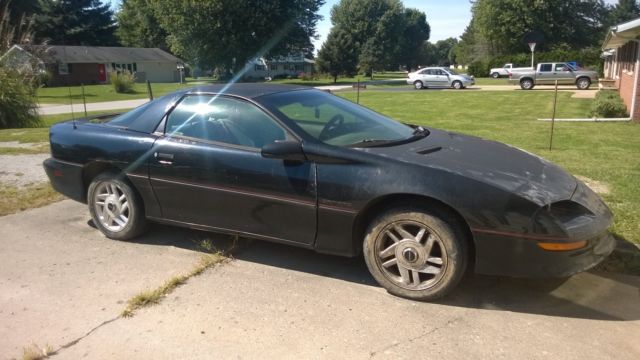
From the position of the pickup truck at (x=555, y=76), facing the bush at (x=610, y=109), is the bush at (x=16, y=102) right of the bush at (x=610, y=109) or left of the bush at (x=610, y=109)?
right

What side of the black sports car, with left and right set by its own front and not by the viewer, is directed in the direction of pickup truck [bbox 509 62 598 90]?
left

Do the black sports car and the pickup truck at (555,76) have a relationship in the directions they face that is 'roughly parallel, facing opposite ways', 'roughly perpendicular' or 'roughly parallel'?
roughly parallel

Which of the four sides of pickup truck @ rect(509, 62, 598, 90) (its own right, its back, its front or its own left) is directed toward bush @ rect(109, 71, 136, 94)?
back

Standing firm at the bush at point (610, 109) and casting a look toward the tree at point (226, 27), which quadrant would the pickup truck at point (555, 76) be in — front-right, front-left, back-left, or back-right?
front-right

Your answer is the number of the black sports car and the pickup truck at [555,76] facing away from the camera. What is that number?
0

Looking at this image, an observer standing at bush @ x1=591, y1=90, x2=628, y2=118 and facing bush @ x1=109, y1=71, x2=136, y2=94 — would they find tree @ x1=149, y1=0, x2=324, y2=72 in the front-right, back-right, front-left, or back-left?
front-right

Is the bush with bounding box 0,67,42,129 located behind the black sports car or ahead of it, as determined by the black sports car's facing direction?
behind

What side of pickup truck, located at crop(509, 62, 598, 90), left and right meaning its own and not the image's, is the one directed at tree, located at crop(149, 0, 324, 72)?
back

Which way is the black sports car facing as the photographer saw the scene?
facing the viewer and to the right of the viewer

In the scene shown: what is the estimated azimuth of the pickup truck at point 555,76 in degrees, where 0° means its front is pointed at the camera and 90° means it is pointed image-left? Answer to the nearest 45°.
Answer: approximately 270°
